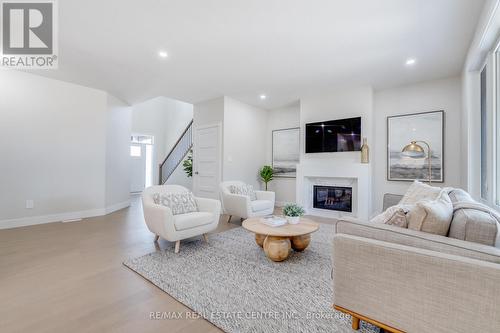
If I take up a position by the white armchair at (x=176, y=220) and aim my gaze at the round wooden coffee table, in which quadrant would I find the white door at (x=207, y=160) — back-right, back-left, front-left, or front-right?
back-left

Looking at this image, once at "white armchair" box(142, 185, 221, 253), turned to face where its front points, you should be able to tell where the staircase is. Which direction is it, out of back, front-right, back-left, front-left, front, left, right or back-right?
back-left

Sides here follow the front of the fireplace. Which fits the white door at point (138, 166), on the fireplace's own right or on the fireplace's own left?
on the fireplace's own right

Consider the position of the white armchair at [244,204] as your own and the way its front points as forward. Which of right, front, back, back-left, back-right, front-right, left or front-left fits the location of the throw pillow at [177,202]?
right

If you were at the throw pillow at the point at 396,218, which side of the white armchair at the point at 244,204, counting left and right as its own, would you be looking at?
front

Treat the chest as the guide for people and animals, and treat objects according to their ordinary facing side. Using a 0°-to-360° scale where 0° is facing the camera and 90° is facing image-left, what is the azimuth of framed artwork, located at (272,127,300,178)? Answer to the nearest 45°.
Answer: approximately 45°

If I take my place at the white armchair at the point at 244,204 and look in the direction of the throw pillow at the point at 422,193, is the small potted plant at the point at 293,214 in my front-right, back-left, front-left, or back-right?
front-right

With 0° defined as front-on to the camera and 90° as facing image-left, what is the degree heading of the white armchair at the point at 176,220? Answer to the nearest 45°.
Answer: approximately 315°

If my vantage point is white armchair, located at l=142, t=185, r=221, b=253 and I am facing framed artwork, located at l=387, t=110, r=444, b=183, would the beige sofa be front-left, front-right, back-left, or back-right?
front-right

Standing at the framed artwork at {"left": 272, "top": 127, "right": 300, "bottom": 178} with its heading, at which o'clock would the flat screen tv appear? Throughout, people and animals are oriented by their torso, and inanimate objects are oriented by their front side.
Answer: The flat screen tv is roughly at 9 o'clock from the framed artwork.

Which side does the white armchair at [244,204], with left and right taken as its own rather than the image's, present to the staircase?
back

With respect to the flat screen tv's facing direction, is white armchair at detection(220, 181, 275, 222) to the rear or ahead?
ahead

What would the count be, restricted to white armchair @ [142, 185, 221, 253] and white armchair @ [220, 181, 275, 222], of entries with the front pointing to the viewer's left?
0

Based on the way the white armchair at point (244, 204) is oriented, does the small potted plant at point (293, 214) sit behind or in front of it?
in front

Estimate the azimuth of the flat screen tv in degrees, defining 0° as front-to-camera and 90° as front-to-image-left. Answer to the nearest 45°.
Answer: approximately 45°
